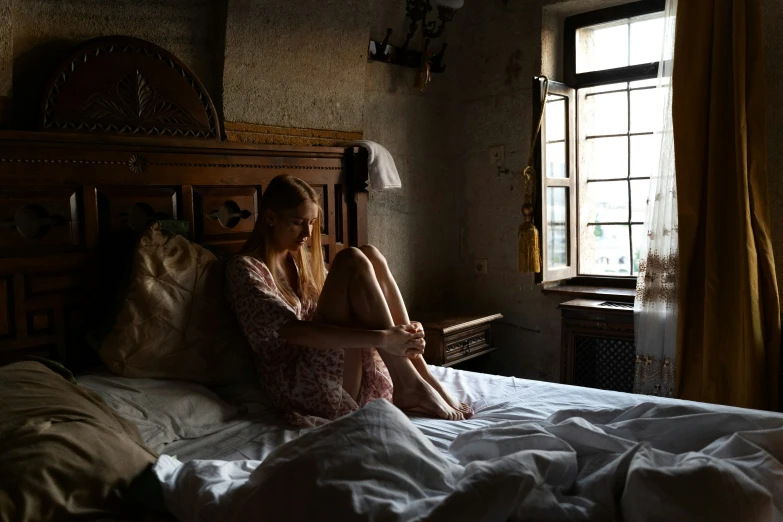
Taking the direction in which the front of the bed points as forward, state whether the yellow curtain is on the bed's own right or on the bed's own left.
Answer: on the bed's own left

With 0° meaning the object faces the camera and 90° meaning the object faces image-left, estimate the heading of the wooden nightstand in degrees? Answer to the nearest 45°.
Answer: approximately 315°

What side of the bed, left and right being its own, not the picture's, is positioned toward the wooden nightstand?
left

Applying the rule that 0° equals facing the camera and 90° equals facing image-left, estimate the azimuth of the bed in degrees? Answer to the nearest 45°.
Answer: approximately 315°

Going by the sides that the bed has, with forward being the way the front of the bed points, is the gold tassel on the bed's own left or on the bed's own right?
on the bed's own left

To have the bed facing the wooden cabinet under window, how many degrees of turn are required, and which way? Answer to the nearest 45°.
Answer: approximately 90° to its left

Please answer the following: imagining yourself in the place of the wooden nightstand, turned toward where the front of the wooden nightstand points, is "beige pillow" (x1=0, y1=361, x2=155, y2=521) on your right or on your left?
on your right

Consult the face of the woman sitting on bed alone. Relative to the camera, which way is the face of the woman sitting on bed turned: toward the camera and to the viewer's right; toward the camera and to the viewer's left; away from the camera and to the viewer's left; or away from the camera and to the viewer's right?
toward the camera and to the viewer's right

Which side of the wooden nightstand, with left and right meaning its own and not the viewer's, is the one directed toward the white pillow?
right
